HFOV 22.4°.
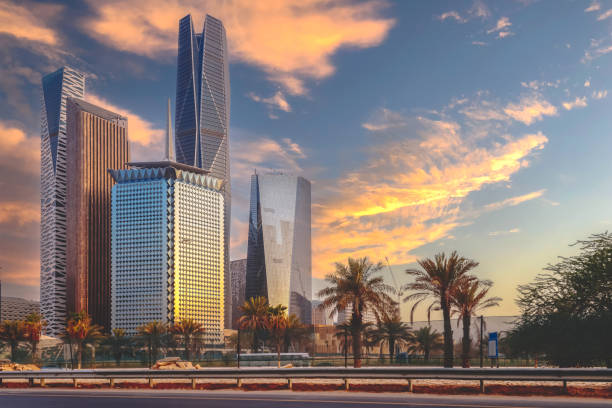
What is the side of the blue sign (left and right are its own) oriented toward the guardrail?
front

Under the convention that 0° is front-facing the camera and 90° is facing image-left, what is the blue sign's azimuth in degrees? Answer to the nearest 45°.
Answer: approximately 0°

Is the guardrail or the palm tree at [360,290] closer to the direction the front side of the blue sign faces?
the guardrail

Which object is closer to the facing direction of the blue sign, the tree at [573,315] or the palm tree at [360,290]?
the tree
